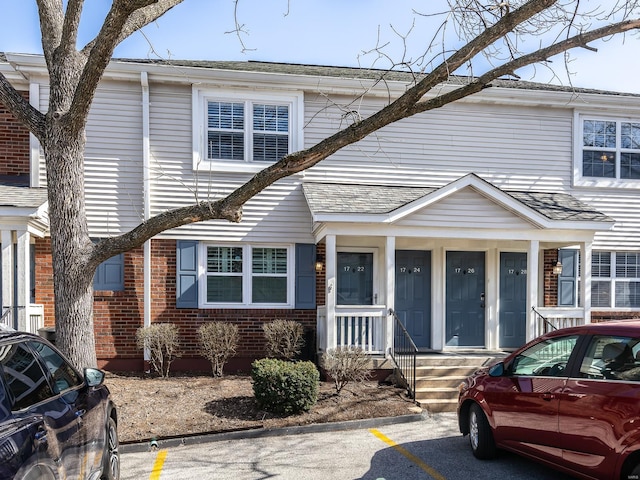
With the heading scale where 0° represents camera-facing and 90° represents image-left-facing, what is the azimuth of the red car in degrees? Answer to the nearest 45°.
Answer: approximately 135°

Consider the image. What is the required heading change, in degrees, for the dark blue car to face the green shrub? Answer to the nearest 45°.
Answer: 0° — it already faces it

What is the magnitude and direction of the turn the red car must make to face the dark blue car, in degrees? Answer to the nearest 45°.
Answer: approximately 90° to its left

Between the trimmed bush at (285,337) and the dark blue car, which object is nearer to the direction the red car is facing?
the trimmed bush

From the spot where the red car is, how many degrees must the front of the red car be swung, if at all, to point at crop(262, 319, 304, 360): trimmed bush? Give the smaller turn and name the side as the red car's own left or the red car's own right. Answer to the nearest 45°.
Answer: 0° — it already faces it

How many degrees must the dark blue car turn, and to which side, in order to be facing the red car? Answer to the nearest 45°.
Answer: approximately 45° to its right

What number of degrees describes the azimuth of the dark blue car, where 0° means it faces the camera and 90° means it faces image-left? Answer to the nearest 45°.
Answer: approximately 225°
